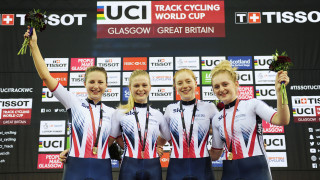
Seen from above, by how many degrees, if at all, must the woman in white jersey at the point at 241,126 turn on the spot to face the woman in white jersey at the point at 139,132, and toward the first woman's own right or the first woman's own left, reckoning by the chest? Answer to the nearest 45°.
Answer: approximately 45° to the first woman's own right

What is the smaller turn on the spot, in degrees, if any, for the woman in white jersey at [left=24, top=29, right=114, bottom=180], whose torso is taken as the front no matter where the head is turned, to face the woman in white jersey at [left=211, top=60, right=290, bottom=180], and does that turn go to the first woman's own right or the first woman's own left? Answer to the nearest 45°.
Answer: approximately 90° to the first woman's own left

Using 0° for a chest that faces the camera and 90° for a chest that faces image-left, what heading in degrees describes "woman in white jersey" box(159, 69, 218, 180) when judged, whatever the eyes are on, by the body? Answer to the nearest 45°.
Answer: approximately 0°

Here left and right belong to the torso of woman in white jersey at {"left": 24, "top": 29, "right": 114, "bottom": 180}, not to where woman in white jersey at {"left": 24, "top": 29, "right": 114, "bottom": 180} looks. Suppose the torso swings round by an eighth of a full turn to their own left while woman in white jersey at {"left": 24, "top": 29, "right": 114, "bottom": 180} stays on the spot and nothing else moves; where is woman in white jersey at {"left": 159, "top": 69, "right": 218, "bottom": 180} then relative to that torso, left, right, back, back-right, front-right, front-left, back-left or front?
front-left

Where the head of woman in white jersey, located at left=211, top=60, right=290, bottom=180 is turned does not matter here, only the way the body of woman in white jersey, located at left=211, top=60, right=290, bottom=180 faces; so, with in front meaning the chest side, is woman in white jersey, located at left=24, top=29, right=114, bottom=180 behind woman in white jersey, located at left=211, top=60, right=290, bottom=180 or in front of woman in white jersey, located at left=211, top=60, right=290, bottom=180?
in front
